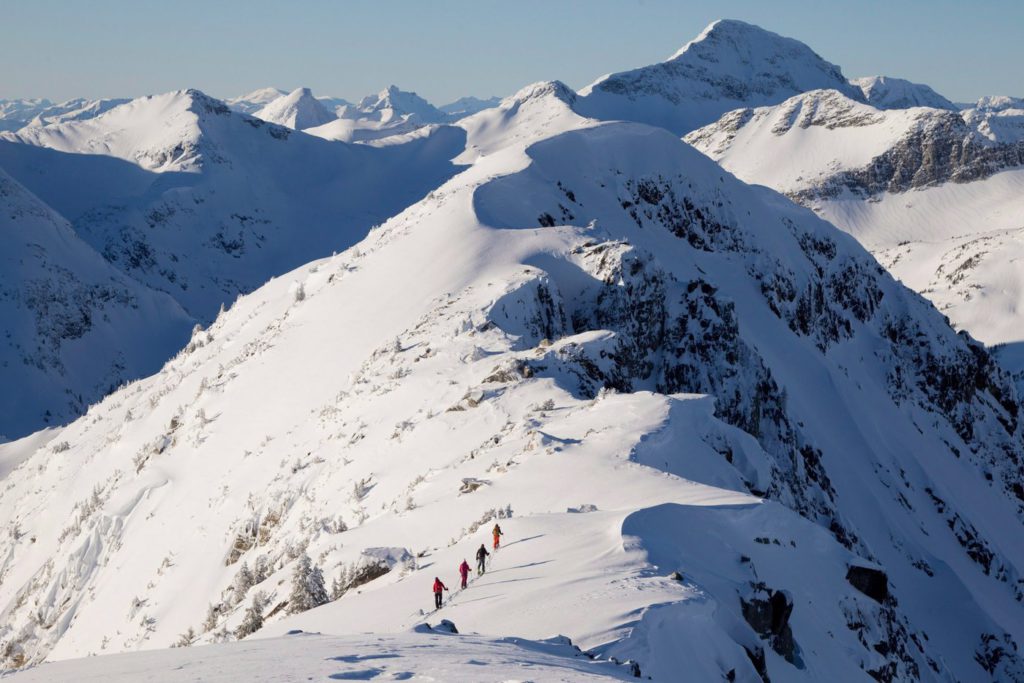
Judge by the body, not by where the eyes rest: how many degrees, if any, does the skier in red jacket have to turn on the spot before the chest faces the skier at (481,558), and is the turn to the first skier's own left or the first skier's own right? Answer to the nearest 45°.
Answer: approximately 45° to the first skier's own right

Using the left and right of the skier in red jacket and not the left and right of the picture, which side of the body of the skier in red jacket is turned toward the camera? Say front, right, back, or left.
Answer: back
